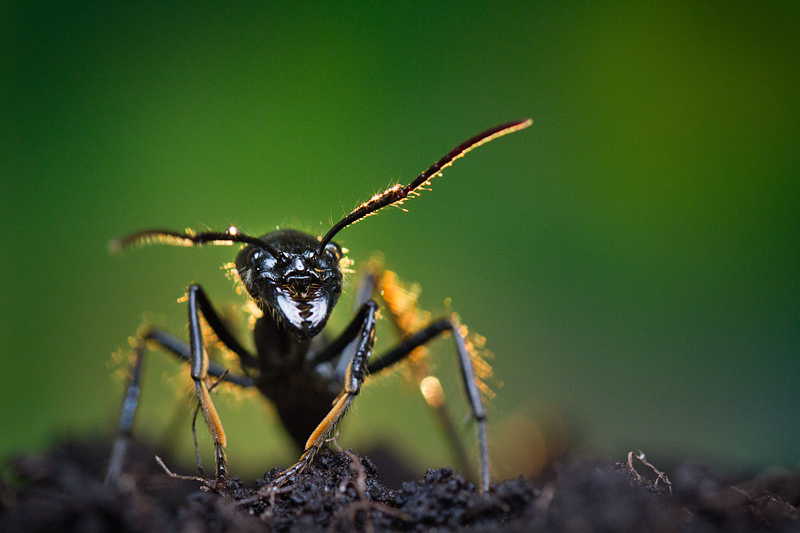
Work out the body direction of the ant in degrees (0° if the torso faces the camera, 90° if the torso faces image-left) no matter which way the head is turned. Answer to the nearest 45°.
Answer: approximately 0°
